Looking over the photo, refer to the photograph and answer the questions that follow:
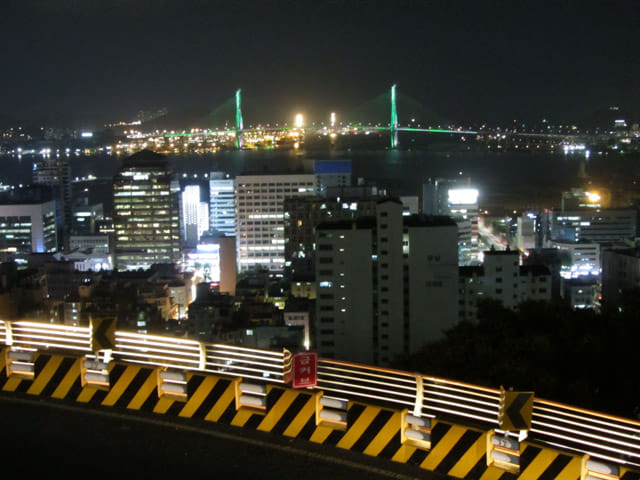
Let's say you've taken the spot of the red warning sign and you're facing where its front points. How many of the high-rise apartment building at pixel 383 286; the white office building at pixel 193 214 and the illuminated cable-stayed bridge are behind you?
3

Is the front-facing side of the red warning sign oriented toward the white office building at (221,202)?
no

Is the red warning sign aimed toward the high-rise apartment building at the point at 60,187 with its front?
no

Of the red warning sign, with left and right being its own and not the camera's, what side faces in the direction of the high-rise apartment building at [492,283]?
back

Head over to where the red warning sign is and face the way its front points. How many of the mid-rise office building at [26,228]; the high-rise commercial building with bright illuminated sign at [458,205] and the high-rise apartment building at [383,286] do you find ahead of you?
0

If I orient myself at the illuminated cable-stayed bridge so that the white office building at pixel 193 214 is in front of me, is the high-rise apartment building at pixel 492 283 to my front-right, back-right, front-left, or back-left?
front-left

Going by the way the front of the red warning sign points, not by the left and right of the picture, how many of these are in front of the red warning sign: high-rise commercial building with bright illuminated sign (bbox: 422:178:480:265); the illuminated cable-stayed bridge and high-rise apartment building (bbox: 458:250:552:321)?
0

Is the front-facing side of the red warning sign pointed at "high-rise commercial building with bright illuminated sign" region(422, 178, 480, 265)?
no

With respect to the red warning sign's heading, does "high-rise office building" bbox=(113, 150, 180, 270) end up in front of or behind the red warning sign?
behind

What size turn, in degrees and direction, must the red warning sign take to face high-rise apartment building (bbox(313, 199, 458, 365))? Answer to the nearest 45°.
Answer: approximately 180°

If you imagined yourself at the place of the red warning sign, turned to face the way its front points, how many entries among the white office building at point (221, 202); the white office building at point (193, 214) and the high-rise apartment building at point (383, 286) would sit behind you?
3

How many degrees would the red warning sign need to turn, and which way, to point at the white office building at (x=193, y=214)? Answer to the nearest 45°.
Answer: approximately 180°

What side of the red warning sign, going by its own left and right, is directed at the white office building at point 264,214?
back

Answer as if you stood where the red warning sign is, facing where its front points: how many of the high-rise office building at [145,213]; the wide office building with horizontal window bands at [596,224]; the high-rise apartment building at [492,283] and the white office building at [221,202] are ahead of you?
0

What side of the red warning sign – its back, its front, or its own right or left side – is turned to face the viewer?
front

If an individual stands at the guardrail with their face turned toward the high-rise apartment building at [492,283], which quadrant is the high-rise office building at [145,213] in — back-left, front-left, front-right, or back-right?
front-left

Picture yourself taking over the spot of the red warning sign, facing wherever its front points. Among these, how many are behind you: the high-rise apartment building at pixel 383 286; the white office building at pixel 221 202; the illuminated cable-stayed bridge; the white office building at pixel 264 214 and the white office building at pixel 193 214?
5
